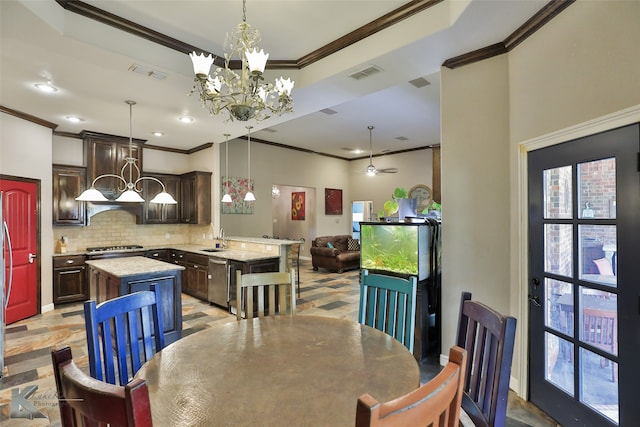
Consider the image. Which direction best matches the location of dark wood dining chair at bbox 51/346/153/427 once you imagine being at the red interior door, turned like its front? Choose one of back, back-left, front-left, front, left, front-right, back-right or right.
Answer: front-right

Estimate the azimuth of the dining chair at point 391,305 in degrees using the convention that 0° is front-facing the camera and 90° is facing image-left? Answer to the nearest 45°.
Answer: approximately 45°

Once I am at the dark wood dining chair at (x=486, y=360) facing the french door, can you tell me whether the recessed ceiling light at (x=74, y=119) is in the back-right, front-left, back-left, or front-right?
back-left

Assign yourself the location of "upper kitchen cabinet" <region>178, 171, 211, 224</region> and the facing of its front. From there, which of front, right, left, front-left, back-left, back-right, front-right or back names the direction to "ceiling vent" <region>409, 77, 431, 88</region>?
left

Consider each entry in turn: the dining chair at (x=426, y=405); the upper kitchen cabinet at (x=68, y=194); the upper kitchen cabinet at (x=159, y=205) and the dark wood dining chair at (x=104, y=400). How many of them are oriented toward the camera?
2

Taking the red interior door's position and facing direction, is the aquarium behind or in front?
in front

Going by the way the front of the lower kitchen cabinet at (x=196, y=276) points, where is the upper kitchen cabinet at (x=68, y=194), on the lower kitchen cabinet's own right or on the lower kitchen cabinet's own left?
on the lower kitchen cabinet's own right

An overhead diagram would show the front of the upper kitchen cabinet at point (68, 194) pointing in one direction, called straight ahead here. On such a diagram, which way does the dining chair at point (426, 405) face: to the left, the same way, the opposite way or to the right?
the opposite way

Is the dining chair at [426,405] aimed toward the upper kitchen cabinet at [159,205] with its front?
yes
